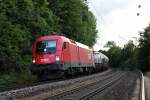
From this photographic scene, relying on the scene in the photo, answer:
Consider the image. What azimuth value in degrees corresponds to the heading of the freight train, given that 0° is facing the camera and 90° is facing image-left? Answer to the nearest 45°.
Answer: approximately 45°

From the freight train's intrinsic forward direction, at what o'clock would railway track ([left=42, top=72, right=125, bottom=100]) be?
The railway track is roughly at 10 o'clock from the freight train.
